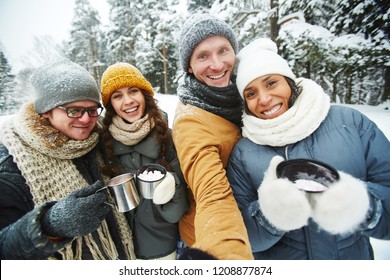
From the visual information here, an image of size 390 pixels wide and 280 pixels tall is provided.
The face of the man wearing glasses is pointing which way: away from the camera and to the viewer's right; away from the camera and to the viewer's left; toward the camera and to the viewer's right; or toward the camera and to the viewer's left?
toward the camera and to the viewer's right

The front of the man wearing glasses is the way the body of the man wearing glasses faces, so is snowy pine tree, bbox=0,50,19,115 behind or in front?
behind

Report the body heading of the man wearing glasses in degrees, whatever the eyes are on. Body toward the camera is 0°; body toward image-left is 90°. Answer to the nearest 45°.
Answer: approximately 315°
